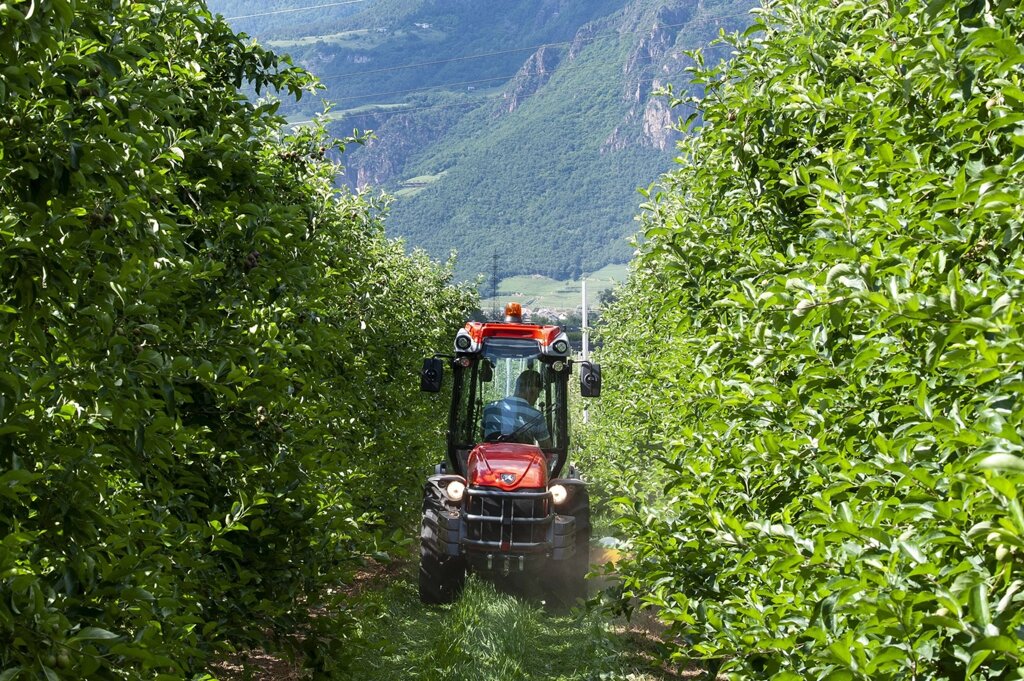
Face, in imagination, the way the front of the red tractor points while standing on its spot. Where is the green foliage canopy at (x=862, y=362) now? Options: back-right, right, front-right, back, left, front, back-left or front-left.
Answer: front

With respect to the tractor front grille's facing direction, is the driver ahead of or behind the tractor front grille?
behind

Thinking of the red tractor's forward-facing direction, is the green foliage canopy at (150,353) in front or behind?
in front

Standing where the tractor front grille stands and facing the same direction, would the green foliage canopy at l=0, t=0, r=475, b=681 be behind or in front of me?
in front

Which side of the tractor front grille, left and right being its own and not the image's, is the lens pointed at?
front

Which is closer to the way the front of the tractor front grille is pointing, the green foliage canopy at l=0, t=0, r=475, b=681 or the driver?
the green foliage canopy
